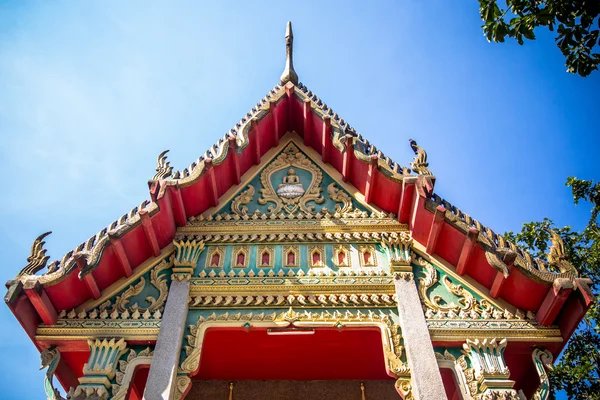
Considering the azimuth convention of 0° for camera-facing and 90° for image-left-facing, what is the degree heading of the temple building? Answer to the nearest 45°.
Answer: approximately 0°

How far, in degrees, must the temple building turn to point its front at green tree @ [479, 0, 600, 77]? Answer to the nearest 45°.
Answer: approximately 45° to its left

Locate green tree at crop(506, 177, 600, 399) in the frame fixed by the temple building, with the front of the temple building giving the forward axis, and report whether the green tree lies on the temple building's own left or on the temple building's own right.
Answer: on the temple building's own left
